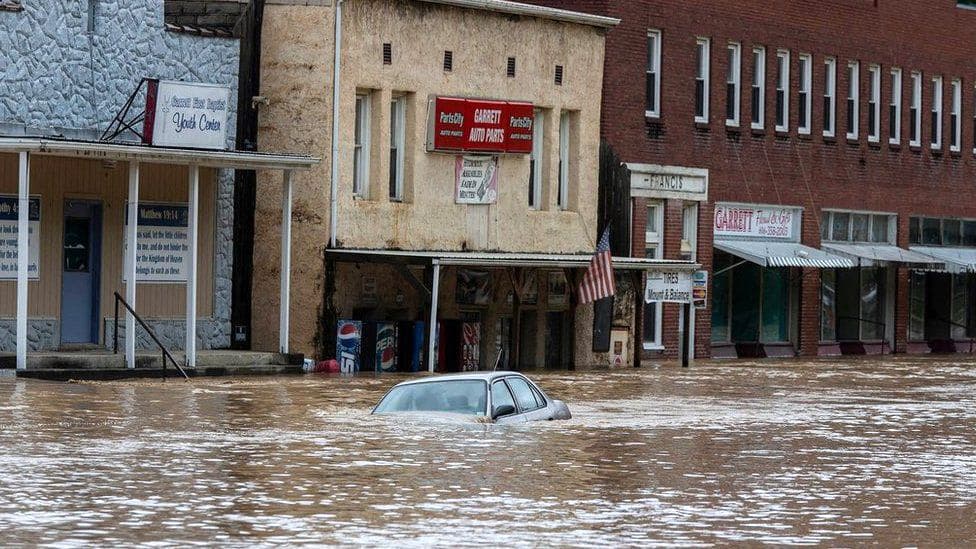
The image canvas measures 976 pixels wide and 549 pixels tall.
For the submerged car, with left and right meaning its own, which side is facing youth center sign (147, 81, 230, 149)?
right

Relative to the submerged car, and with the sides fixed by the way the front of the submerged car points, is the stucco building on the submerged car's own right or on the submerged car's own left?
on the submerged car's own right

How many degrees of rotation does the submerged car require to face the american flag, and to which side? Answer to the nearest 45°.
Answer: approximately 135° to its right

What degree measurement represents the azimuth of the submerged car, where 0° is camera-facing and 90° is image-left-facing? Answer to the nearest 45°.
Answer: approximately 45°

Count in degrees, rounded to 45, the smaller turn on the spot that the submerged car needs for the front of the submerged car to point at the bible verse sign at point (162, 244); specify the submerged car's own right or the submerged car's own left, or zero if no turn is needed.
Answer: approximately 90° to the submerged car's own right

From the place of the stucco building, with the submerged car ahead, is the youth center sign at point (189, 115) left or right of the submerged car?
right
